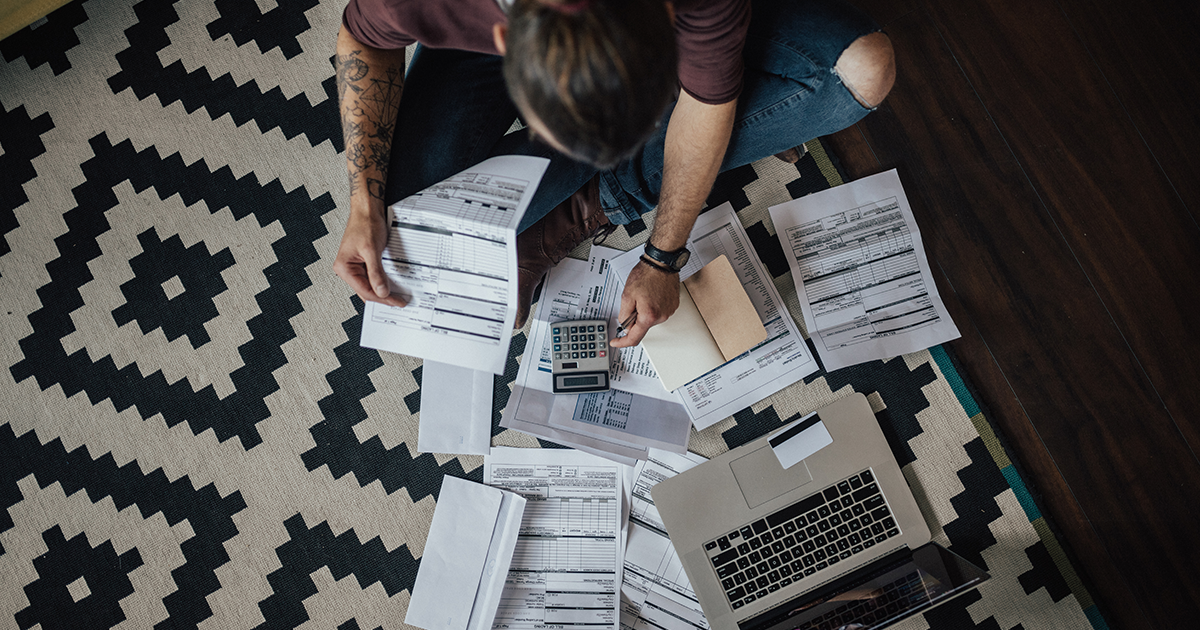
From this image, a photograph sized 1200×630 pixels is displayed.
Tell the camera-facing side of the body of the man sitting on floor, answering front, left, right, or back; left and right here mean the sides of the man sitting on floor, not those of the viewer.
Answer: front

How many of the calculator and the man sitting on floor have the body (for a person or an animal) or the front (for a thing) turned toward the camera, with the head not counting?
1

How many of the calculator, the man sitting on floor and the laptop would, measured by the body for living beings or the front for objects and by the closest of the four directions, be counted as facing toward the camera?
1

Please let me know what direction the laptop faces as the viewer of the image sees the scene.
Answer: facing away from the viewer and to the left of the viewer

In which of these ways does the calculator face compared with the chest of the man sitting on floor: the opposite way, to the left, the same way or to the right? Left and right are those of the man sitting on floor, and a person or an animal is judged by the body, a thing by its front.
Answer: the opposite way

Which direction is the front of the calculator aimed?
away from the camera

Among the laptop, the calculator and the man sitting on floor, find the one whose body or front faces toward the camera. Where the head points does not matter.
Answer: the man sitting on floor
